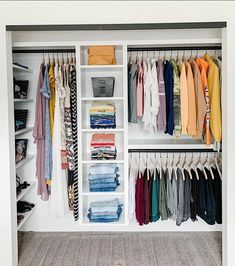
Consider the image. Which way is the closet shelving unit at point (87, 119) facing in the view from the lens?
facing the viewer

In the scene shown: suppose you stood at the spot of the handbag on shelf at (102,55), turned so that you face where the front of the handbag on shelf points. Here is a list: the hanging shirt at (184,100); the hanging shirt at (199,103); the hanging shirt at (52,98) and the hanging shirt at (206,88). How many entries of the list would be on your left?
3

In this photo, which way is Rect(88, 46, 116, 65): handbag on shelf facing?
toward the camera

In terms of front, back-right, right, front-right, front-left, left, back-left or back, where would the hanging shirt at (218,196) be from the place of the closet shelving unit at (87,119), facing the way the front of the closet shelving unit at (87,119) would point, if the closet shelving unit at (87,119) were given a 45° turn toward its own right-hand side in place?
back-left

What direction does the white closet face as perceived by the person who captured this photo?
facing the viewer
